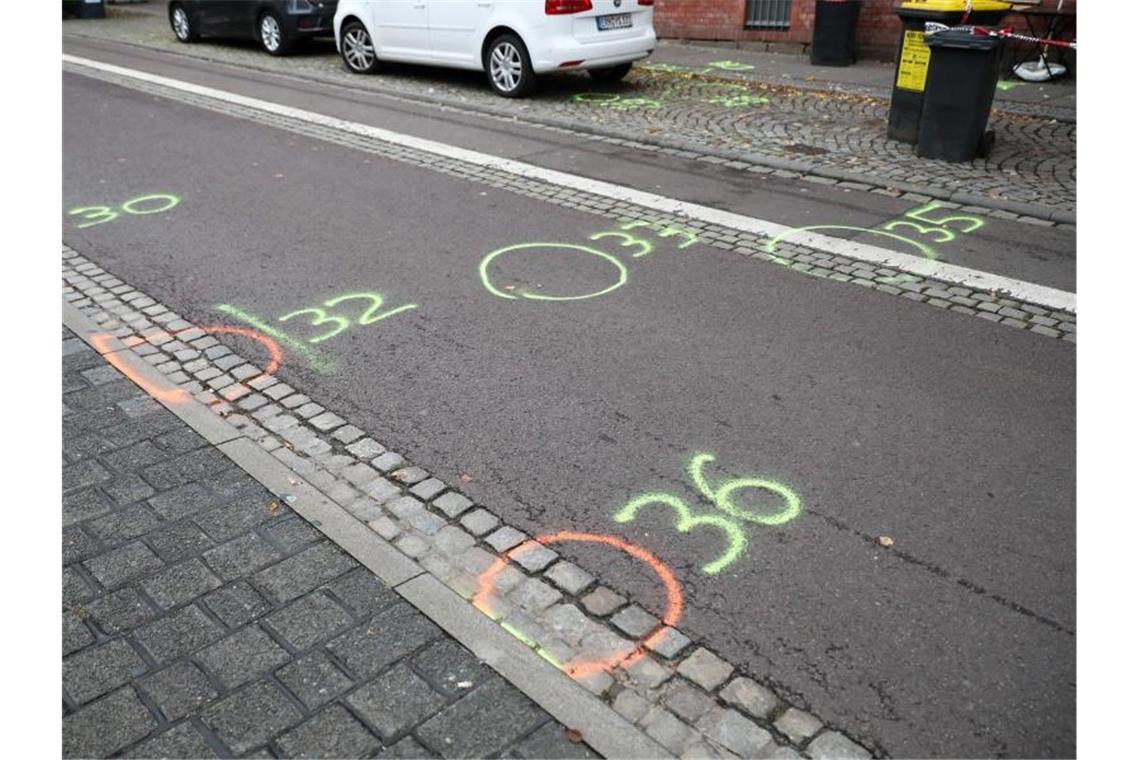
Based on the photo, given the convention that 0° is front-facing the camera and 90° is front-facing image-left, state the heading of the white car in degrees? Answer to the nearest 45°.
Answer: approximately 135°

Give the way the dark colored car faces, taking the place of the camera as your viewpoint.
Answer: facing away from the viewer and to the left of the viewer

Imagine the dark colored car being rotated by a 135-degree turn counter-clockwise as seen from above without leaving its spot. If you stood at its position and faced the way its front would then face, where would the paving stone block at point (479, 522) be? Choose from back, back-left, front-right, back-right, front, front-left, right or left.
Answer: front

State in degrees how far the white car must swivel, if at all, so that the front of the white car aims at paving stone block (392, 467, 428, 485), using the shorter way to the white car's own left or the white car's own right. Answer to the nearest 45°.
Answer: approximately 135° to the white car's own left

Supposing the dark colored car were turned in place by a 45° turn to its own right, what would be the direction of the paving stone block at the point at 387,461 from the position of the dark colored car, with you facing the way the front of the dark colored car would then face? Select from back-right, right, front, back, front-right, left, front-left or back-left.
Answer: back

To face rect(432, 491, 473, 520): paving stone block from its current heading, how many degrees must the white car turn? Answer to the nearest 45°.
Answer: approximately 135° to its left

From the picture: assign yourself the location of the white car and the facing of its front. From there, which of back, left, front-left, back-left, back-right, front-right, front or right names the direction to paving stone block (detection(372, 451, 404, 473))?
back-left

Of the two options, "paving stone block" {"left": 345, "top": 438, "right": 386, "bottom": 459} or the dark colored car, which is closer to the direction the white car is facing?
the dark colored car

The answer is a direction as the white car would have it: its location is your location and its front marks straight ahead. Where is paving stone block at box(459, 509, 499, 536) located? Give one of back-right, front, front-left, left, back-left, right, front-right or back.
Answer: back-left

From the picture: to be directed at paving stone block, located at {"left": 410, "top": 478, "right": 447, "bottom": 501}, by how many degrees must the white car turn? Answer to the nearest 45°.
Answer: approximately 135° to its left
